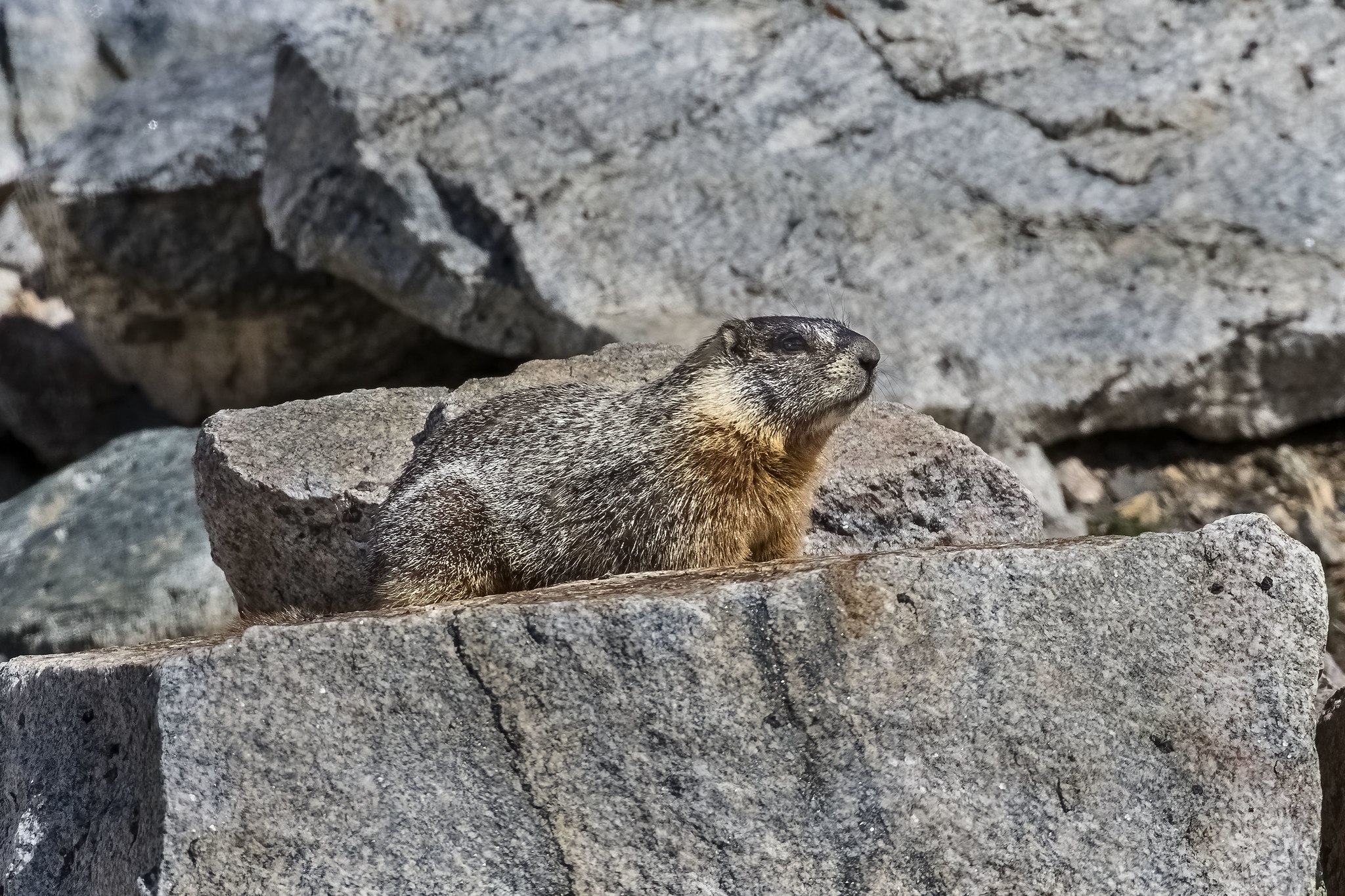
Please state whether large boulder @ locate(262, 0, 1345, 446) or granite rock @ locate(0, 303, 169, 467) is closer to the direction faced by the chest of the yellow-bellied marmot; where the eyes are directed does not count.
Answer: the large boulder

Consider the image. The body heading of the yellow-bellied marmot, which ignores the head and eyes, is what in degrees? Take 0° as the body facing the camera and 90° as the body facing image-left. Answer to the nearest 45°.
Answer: approximately 270°

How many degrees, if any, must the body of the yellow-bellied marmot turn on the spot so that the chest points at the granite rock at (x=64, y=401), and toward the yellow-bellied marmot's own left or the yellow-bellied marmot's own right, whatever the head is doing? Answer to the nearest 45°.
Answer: approximately 135° to the yellow-bellied marmot's own left

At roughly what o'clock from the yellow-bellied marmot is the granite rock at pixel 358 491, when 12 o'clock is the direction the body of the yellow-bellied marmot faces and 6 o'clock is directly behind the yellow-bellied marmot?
The granite rock is roughly at 7 o'clock from the yellow-bellied marmot.
